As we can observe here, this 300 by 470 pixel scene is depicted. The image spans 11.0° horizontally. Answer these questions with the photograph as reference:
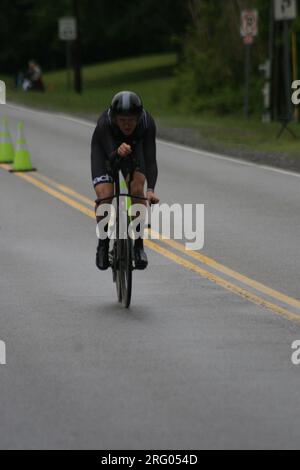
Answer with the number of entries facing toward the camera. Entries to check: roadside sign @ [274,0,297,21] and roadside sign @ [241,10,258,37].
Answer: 2

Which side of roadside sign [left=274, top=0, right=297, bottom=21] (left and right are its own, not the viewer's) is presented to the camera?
front

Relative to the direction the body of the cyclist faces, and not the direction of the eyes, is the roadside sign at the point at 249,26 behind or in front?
behind

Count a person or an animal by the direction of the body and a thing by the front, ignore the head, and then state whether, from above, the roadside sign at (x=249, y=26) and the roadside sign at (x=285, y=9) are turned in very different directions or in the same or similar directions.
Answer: same or similar directions

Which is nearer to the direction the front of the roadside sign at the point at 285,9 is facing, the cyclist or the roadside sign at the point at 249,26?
the cyclist

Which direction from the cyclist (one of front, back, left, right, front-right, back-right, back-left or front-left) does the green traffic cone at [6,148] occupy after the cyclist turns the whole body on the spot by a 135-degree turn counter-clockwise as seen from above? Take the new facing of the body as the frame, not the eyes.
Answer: front-left

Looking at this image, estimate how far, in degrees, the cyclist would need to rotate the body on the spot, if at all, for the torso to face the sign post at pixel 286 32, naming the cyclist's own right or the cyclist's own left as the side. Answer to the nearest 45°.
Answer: approximately 180°

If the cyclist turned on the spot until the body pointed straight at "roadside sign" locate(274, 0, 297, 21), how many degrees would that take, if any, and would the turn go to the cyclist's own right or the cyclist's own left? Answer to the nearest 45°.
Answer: approximately 180°

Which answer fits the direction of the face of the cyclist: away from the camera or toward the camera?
toward the camera

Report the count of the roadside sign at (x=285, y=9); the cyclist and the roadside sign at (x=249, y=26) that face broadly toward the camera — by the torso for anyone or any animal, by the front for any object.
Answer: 3

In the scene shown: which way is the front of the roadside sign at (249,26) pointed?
toward the camera

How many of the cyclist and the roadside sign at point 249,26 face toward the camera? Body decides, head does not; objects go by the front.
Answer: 2

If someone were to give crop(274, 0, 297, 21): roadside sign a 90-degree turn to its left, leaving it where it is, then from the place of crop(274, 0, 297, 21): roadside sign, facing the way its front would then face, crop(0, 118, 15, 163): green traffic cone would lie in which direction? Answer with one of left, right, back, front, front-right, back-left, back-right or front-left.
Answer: back-right
